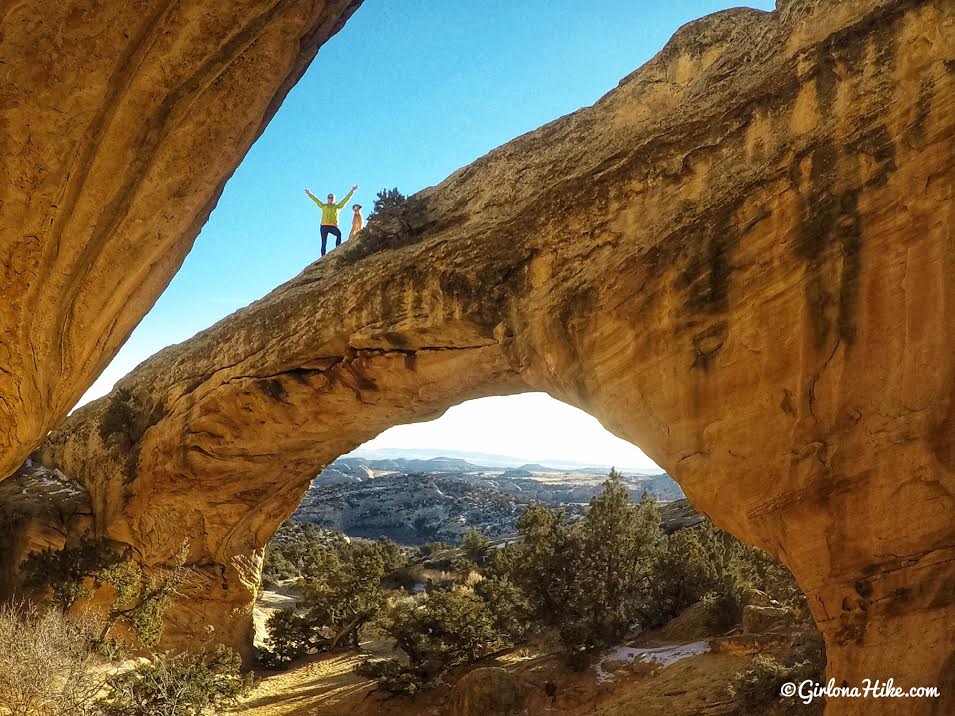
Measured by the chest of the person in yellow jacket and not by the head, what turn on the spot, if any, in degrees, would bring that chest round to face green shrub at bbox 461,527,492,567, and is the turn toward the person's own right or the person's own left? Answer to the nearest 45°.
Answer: approximately 180°

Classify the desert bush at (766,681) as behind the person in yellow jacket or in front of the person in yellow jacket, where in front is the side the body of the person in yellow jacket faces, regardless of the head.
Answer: in front

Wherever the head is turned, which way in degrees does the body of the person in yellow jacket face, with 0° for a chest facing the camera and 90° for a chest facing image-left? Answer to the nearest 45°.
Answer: approximately 0°
